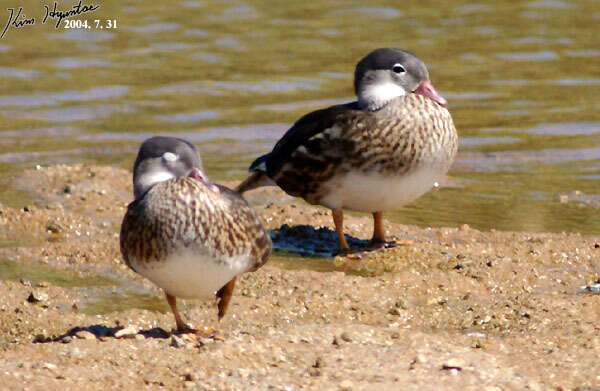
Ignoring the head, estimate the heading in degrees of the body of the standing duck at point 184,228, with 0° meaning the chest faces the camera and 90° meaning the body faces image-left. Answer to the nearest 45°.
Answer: approximately 0°

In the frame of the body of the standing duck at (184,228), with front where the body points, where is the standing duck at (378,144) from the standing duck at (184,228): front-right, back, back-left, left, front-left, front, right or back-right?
back-left

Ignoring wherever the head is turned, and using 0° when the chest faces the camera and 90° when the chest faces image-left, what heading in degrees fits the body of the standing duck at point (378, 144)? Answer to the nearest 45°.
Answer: approximately 315°
